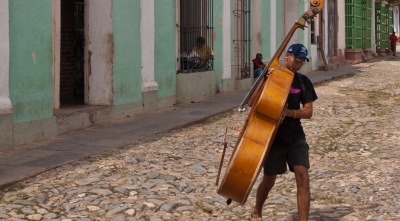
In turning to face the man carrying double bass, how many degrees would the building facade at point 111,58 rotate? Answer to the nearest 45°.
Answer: approximately 45° to its right

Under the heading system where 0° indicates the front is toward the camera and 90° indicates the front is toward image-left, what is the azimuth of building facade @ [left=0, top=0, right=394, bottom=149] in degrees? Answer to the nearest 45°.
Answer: approximately 315°
